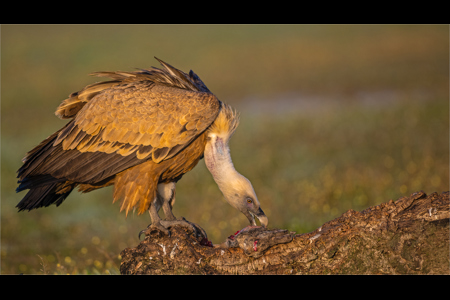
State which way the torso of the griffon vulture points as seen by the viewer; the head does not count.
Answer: to the viewer's right
